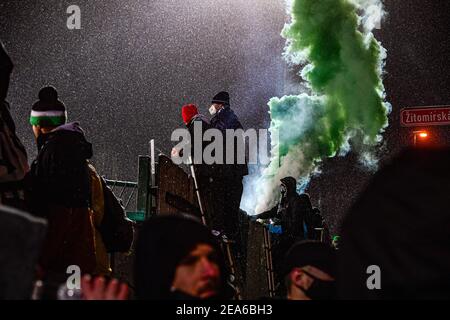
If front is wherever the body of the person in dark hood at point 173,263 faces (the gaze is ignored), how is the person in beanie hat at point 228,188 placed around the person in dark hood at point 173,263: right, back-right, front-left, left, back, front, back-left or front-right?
back-left

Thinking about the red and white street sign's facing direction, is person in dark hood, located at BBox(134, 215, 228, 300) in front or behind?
in front

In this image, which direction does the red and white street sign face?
toward the camera

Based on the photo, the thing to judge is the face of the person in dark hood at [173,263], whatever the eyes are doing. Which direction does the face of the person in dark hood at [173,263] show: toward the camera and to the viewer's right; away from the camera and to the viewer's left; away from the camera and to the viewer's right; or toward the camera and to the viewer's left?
toward the camera and to the viewer's right

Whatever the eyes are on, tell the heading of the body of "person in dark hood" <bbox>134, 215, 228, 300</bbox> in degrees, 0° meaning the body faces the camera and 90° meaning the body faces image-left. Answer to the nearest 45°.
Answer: approximately 315°

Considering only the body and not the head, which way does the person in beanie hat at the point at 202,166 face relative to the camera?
to the viewer's left

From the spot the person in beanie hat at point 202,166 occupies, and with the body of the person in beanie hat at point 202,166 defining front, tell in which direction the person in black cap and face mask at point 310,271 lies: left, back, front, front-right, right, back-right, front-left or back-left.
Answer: left

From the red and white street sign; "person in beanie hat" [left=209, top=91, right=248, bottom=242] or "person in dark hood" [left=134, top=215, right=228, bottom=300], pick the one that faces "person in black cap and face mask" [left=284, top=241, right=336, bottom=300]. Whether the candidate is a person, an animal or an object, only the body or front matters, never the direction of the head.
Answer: the red and white street sign

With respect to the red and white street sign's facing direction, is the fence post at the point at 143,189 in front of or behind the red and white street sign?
in front
